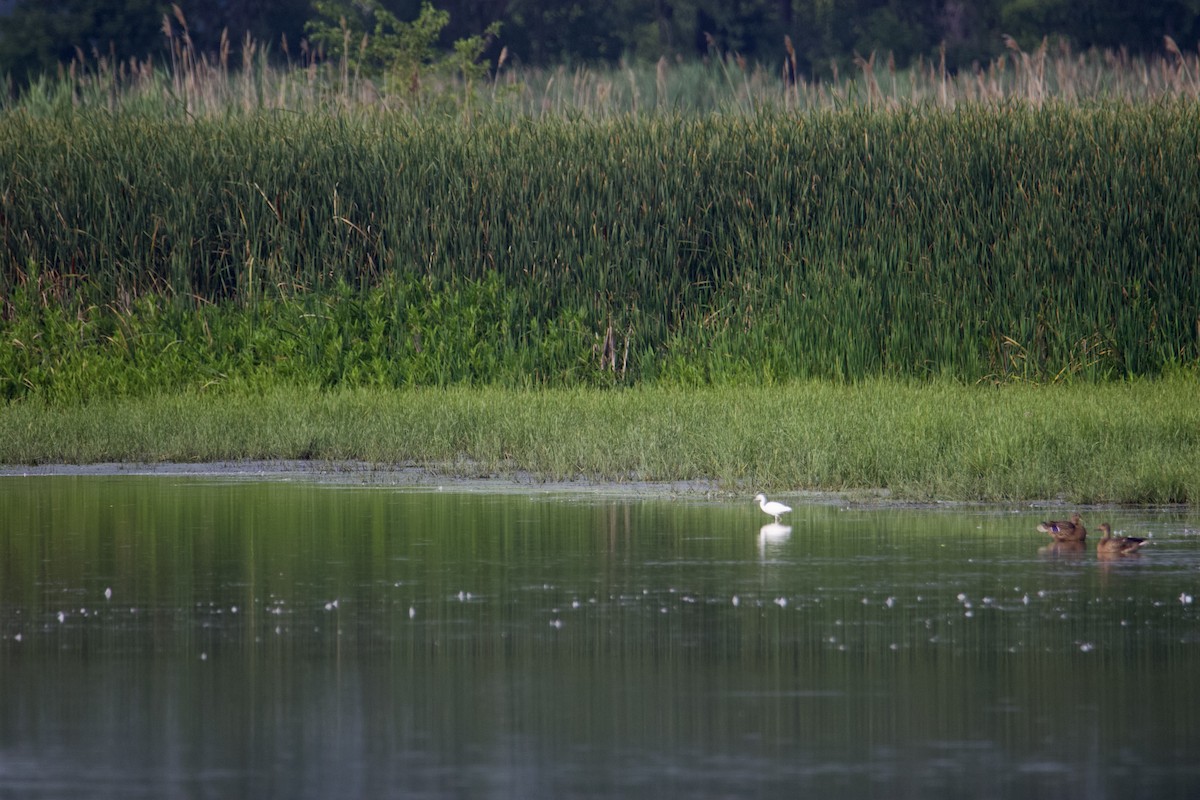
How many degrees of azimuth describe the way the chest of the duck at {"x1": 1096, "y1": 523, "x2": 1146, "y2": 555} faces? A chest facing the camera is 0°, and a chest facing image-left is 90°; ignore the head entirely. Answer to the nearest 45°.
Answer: approximately 90°

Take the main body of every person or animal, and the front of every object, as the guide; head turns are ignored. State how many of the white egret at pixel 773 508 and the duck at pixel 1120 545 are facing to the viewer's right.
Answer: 0

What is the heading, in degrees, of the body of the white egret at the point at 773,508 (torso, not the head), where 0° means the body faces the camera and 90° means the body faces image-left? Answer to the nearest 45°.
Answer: approximately 90°

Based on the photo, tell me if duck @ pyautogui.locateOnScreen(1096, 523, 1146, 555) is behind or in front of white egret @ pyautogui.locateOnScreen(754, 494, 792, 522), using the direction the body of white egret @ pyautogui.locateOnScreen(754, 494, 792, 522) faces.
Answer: behind
